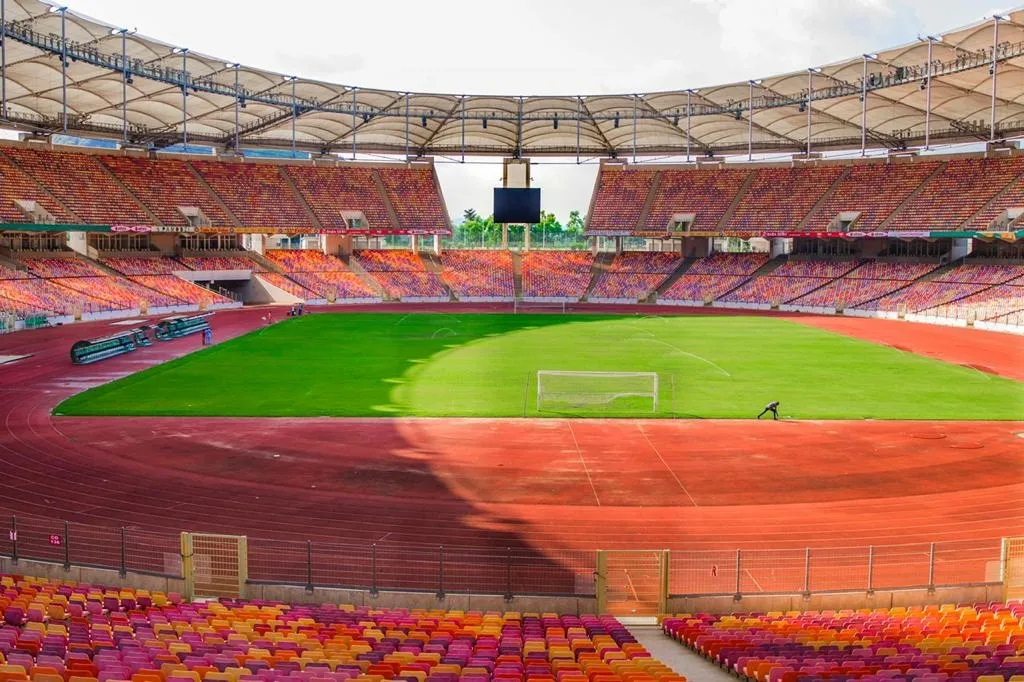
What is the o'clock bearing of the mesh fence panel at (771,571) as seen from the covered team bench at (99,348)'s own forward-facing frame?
The mesh fence panel is roughly at 1 o'clock from the covered team bench.

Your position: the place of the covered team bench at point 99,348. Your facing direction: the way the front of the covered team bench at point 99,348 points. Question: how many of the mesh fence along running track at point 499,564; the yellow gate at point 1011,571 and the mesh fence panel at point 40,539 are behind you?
0

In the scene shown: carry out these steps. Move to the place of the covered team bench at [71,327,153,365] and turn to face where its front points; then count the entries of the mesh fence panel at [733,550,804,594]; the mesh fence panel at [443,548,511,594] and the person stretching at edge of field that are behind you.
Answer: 0

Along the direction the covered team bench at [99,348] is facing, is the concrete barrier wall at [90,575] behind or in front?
in front

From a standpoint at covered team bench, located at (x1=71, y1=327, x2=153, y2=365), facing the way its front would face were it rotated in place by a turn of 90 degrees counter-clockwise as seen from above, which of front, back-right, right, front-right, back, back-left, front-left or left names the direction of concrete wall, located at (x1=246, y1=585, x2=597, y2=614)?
back-right

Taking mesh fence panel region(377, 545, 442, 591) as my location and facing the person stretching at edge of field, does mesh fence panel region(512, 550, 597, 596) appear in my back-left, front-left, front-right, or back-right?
front-right

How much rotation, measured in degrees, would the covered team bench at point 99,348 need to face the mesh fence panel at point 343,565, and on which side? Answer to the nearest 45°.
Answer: approximately 45° to its right

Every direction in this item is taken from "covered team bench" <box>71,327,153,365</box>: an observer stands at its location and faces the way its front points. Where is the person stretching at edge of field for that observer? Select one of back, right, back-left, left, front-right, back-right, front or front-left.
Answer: front

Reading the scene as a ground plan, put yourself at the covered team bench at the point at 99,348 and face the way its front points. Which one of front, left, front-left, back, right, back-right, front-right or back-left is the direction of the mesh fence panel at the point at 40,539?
front-right

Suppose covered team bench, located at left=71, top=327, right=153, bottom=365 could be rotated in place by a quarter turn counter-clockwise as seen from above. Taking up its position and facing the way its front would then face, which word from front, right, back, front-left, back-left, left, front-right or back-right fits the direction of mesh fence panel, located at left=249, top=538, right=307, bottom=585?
back-right

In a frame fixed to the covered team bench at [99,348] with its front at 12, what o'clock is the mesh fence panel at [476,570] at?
The mesh fence panel is roughly at 1 o'clock from the covered team bench.

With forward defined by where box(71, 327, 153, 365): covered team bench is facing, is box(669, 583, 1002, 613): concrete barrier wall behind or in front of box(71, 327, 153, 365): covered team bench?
in front

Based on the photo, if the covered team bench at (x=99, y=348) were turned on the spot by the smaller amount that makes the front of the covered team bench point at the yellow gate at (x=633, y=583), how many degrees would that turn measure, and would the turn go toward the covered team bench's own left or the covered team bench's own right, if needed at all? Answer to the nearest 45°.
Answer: approximately 45° to the covered team bench's own right

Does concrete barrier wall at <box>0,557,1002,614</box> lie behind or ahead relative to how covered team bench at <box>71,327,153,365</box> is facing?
ahead
